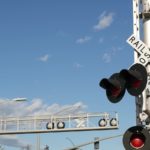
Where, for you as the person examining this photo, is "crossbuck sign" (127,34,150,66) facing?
facing the viewer

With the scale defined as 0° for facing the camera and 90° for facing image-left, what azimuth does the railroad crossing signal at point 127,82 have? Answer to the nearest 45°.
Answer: approximately 45°

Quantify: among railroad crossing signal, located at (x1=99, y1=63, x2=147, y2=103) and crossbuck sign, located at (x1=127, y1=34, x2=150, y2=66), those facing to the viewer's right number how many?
0
